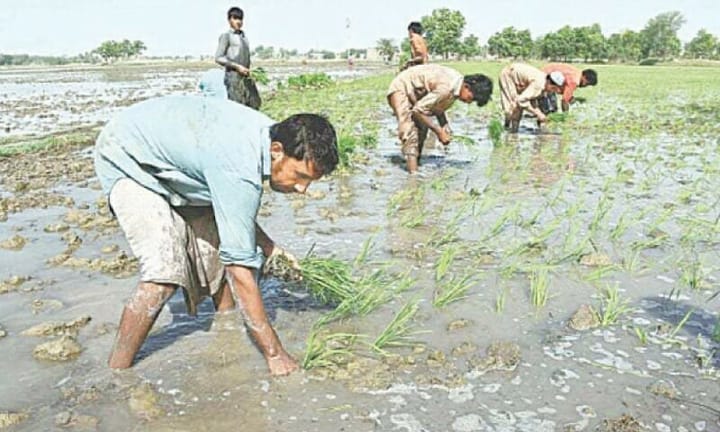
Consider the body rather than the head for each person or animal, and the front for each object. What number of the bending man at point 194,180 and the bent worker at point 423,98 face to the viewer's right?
2

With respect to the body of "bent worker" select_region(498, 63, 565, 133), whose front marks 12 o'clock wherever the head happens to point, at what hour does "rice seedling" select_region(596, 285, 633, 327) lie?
The rice seedling is roughly at 3 o'clock from the bent worker.

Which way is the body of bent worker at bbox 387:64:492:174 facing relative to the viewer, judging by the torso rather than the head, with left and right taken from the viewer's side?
facing to the right of the viewer

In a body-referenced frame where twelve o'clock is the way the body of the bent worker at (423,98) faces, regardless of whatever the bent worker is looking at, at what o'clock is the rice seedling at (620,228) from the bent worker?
The rice seedling is roughly at 2 o'clock from the bent worker.

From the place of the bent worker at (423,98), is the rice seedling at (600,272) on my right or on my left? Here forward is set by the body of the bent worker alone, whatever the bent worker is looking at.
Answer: on my right

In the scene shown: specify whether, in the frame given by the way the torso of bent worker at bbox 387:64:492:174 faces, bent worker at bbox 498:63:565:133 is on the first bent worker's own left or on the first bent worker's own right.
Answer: on the first bent worker's own left

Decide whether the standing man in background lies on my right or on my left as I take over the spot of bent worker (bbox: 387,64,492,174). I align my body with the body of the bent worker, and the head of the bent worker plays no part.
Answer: on my left

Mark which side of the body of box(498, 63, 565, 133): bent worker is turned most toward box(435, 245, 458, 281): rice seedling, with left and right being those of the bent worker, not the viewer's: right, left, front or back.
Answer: right

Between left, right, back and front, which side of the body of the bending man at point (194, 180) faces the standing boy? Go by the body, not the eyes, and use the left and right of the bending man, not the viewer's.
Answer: left

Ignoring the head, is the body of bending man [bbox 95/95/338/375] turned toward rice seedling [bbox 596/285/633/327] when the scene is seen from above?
yes

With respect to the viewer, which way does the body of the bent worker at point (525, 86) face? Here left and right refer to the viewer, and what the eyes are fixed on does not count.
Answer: facing to the right of the viewer

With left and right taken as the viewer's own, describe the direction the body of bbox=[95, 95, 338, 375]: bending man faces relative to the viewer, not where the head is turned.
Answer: facing to the right of the viewer

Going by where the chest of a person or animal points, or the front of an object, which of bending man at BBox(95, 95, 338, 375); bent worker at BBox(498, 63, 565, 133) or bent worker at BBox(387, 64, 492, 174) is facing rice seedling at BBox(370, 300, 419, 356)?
the bending man
